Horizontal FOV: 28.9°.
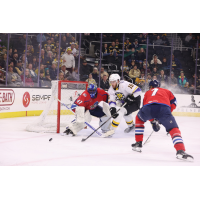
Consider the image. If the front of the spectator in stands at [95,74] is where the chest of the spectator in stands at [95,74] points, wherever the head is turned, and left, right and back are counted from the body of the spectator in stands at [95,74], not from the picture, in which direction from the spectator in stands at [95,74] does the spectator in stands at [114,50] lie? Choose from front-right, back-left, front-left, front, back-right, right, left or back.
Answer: back-left

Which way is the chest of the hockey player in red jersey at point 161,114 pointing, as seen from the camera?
away from the camera

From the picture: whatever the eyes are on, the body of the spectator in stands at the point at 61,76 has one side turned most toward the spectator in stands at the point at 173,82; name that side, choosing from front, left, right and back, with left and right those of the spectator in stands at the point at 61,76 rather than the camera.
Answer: left

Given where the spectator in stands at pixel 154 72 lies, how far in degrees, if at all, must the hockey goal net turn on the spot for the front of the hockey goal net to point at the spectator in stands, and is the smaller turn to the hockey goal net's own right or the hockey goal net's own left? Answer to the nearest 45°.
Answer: approximately 90° to the hockey goal net's own left

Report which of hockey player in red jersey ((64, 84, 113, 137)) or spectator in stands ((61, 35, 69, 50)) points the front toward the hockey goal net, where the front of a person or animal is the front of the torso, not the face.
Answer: the spectator in stands

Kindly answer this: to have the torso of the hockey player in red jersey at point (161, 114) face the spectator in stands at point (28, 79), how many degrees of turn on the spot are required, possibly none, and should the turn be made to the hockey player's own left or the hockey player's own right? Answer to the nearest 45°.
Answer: approximately 45° to the hockey player's own left

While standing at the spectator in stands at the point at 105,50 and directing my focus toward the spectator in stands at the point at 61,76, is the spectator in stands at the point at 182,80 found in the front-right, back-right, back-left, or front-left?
back-left

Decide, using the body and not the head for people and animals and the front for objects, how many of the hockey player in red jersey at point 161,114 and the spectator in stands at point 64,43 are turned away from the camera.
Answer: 1
